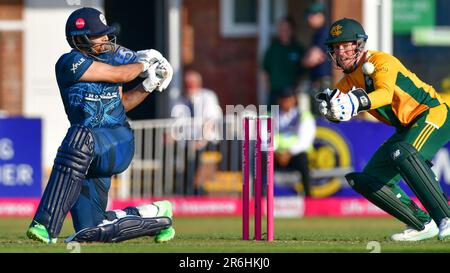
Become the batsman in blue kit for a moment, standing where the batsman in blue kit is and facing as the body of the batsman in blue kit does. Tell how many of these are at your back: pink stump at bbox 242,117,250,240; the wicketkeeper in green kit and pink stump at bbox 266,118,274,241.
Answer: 0

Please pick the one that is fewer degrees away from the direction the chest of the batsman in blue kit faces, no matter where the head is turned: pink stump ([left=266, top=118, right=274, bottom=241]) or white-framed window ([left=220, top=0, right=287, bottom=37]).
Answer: the pink stump

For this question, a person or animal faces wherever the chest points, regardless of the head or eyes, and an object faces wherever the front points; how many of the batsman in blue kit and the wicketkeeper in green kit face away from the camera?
0

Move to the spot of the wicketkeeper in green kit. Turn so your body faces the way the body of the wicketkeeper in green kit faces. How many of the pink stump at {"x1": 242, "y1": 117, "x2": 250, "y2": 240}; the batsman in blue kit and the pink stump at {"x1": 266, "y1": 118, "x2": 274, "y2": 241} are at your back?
0

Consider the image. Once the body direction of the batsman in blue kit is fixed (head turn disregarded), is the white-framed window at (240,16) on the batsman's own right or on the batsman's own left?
on the batsman's own left

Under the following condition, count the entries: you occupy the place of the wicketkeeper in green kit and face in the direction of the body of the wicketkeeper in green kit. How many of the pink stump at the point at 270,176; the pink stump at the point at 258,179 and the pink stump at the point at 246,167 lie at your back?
0

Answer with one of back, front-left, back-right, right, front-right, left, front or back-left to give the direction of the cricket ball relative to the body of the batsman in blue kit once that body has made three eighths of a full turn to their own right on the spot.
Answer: back

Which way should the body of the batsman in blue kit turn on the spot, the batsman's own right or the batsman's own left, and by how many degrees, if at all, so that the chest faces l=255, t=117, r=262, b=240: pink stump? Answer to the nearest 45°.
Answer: approximately 45° to the batsman's own left

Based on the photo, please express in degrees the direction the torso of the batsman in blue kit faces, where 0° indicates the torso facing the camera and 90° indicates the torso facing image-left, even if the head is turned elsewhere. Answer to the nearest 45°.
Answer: approximately 315°

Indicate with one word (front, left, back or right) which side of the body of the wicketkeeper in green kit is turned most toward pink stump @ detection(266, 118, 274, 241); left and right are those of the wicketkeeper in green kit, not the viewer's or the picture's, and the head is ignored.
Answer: front

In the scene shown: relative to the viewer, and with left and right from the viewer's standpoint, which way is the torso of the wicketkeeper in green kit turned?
facing the viewer and to the left of the viewer

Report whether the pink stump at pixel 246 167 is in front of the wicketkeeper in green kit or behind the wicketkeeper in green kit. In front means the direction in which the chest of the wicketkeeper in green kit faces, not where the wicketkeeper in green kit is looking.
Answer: in front
